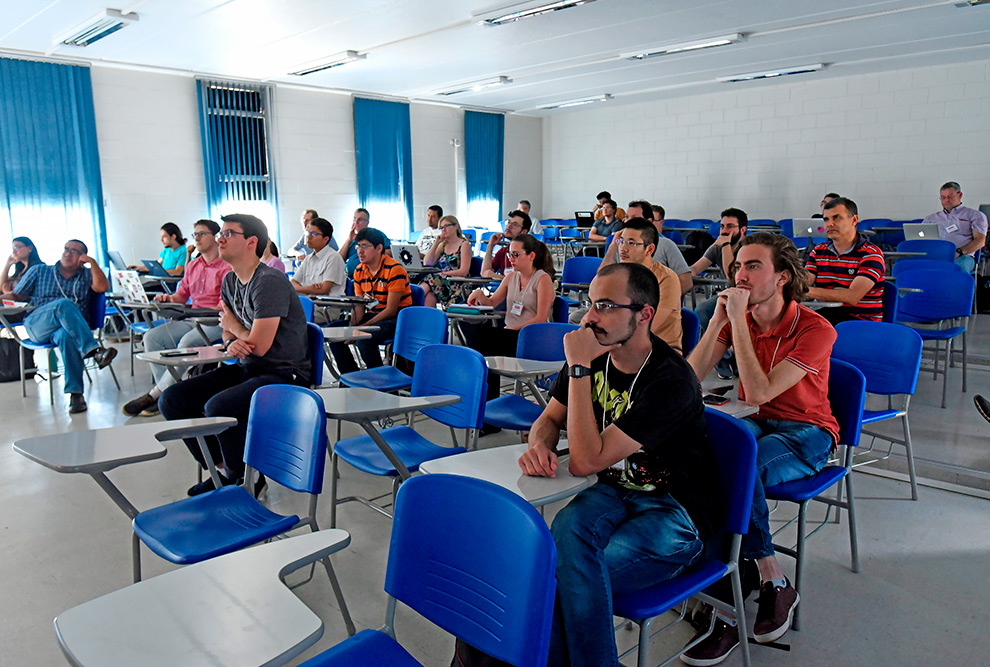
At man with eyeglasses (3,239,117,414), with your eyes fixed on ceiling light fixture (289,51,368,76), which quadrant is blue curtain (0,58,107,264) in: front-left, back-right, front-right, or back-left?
front-left

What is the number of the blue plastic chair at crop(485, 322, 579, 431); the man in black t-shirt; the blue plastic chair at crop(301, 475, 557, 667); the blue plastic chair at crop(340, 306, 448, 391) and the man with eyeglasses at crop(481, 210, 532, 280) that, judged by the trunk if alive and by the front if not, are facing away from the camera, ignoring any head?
0

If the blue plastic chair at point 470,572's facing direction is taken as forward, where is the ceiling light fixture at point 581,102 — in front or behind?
behind

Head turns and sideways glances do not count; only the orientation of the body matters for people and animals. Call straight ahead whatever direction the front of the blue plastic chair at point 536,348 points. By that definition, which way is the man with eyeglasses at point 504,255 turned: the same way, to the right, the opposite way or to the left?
the same way

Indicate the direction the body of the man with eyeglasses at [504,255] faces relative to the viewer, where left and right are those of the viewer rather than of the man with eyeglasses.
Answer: facing the viewer and to the left of the viewer

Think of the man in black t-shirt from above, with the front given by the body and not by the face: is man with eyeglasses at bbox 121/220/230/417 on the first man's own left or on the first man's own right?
on the first man's own right

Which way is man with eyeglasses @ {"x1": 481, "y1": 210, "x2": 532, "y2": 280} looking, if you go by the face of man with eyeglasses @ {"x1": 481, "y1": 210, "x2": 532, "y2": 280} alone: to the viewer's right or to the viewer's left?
to the viewer's left

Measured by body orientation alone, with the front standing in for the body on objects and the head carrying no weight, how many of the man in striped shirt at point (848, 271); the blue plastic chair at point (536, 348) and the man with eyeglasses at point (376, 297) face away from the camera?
0

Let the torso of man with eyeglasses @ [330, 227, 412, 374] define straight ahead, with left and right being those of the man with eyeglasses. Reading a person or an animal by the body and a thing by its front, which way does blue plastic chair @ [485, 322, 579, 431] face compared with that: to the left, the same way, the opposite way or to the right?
the same way

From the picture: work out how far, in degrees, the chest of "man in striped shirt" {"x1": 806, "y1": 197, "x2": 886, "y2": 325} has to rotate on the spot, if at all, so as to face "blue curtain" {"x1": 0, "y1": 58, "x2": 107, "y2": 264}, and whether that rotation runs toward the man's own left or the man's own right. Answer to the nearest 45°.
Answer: approximately 45° to the man's own right

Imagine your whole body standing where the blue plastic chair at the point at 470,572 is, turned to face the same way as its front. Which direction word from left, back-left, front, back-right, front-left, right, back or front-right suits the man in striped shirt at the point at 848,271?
back

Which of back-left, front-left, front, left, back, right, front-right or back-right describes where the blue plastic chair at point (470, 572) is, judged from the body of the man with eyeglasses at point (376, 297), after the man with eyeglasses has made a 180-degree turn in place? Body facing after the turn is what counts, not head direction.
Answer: back-right

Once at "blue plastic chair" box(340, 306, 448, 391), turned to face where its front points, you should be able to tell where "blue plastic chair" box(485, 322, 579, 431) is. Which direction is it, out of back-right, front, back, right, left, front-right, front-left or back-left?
left

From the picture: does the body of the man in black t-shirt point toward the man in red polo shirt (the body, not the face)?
no

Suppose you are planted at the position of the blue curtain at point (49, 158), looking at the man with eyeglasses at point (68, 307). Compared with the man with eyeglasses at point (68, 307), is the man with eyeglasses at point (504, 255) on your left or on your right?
left

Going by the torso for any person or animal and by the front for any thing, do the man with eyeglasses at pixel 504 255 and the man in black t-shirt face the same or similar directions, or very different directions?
same or similar directions

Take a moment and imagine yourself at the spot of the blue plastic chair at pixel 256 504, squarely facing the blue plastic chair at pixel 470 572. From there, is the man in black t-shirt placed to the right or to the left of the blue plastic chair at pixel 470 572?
left

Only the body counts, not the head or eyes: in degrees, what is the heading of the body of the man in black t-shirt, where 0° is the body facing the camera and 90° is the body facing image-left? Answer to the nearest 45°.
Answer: approximately 45°

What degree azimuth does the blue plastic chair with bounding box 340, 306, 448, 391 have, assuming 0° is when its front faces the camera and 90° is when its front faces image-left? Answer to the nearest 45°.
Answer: approximately 45°

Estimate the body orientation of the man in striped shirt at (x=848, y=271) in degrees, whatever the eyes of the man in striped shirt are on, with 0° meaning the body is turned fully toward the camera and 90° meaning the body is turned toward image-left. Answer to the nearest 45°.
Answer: approximately 45°
